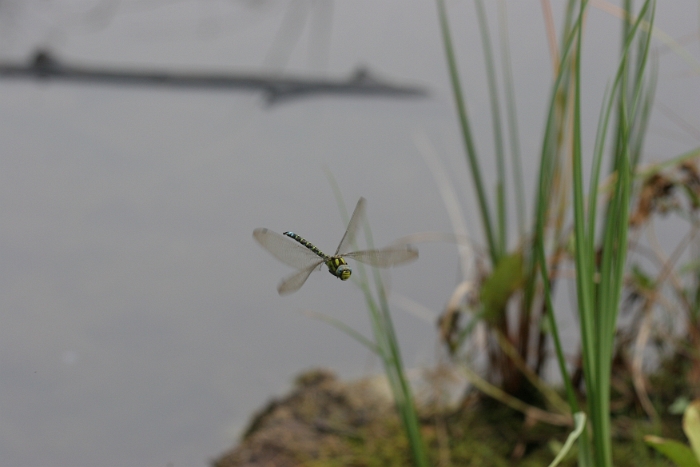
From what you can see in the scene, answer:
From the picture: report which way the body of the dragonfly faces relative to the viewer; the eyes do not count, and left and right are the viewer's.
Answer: facing the viewer and to the right of the viewer
